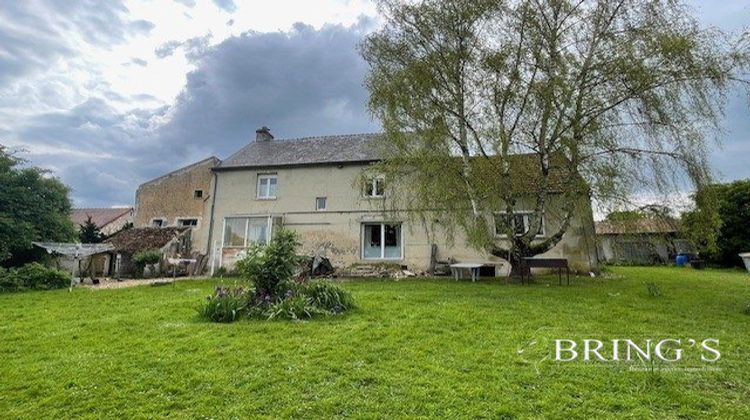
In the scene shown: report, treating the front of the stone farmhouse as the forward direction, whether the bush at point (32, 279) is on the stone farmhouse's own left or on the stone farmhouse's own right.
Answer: on the stone farmhouse's own right

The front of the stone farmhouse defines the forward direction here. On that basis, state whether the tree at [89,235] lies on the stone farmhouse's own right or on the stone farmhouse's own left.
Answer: on the stone farmhouse's own right

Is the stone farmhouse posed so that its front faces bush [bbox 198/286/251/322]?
yes

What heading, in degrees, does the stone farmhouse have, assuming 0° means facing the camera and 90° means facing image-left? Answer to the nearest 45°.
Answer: approximately 0°

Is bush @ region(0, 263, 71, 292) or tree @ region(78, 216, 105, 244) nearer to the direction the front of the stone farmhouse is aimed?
the bush

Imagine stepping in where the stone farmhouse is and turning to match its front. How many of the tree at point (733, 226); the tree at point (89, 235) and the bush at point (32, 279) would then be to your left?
1

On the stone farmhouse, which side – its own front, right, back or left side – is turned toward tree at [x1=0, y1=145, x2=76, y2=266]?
right

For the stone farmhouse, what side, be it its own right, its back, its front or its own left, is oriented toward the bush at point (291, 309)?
front

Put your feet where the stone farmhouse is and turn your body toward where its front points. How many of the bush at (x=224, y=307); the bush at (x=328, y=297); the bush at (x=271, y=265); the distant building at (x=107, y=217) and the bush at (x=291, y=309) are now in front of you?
4

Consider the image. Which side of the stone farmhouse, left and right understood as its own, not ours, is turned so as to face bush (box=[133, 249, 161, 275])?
right

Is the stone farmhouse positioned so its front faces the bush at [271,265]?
yes

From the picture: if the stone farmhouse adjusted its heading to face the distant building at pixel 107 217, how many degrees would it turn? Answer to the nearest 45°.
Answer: approximately 135° to its right

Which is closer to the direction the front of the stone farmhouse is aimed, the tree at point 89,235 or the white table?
the white table

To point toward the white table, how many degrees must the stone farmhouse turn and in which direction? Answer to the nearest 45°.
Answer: approximately 45° to its left
